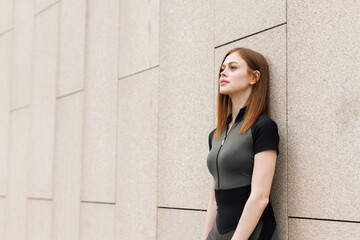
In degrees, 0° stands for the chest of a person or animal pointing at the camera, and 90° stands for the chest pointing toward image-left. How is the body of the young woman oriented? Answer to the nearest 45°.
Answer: approximately 45°
